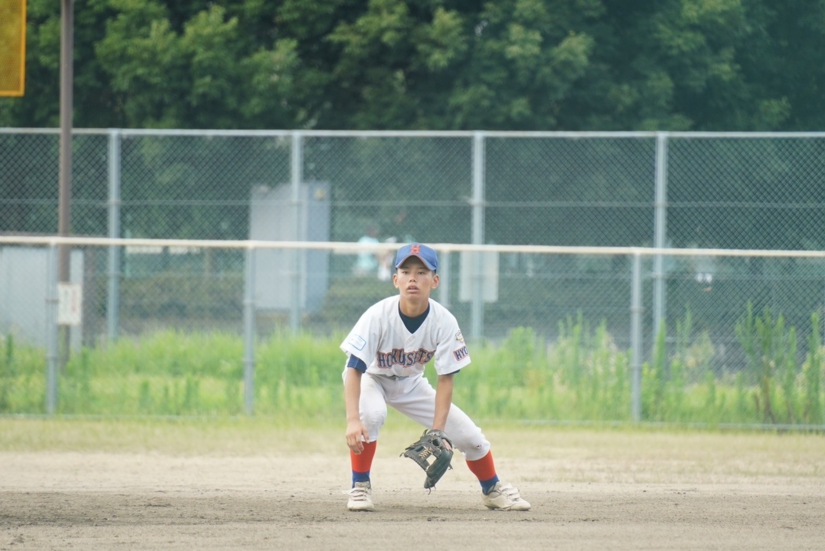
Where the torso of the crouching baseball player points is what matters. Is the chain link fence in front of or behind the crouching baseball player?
behind

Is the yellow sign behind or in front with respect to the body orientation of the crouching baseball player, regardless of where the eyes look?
behind

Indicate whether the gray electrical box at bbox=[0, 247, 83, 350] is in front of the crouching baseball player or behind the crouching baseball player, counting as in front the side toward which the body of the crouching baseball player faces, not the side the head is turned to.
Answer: behind

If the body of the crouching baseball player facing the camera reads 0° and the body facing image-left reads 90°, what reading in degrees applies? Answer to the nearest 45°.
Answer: approximately 0°

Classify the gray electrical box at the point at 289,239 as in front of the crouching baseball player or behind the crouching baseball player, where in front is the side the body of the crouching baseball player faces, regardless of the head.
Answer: behind

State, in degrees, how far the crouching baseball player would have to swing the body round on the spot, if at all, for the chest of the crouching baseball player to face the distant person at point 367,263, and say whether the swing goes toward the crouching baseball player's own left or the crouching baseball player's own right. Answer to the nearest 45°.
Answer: approximately 180°

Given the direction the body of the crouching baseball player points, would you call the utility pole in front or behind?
behind
